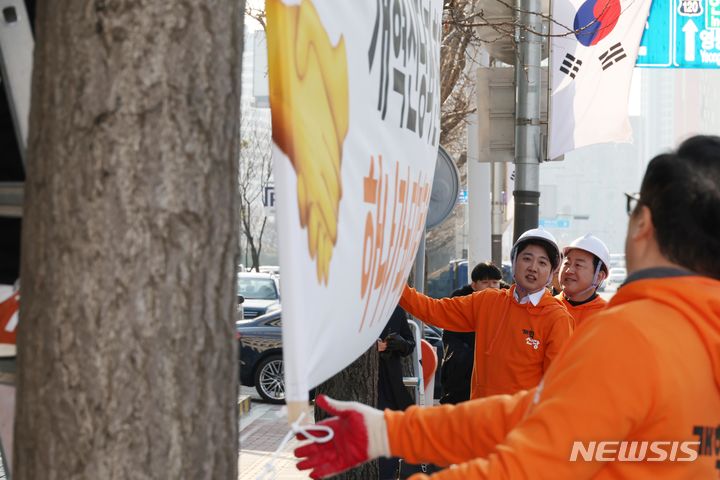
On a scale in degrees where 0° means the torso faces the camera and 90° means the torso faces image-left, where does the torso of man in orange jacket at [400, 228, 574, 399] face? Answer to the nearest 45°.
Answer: approximately 0°

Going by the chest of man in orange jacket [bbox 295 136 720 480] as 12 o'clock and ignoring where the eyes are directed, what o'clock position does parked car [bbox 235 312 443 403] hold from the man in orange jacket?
The parked car is roughly at 1 o'clock from the man in orange jacket.

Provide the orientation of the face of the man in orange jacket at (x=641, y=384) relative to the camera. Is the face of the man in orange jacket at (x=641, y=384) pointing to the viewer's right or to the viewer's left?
to the viewer's left

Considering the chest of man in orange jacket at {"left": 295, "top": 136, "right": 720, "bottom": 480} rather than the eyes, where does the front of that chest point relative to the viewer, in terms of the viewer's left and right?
facing away from the viewer and to the left of the viewer

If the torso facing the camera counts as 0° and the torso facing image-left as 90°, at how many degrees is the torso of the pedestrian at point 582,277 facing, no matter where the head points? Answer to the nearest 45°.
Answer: approximately 45°

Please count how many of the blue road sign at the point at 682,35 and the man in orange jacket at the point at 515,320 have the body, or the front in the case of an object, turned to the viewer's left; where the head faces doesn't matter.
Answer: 0

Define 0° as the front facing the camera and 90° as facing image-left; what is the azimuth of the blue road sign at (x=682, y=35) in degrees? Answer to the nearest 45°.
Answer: approximately 0°
